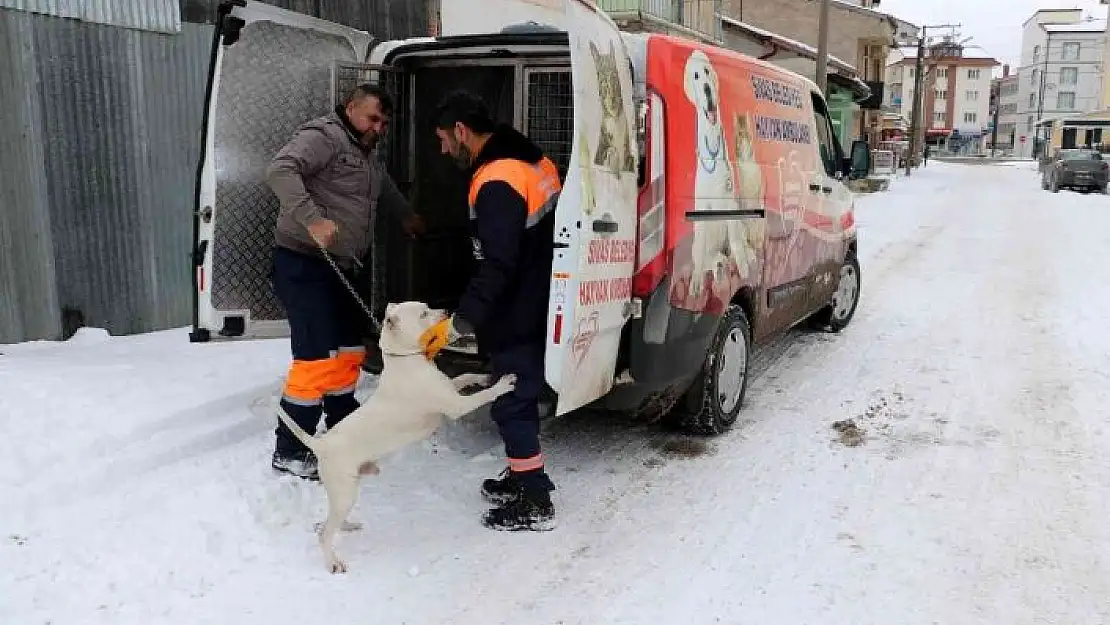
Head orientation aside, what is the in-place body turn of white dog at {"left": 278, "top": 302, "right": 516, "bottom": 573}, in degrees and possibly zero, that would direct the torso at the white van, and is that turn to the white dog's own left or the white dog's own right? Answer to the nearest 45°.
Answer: approximately 45° to the white dog's own left

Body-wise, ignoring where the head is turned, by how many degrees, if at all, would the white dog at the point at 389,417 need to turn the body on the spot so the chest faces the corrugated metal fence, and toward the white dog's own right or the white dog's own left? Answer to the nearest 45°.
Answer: approximately 135° to the white dog's own left

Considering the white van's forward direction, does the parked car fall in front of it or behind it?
in front

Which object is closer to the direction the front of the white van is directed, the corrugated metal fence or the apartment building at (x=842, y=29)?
the apartment building

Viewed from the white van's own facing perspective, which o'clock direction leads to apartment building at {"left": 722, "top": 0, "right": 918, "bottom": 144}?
The apartment building is roughly at 11 o'clock from the white van.

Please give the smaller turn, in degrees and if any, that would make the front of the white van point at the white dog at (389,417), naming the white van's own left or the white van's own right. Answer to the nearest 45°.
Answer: approximately 180°

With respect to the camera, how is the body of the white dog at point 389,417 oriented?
to the viewer's right

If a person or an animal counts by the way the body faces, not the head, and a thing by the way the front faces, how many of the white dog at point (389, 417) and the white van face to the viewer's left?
0

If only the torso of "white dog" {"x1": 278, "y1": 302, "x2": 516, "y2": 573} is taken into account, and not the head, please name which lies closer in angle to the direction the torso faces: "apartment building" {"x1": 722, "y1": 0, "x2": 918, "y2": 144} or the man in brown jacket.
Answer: the apartment building

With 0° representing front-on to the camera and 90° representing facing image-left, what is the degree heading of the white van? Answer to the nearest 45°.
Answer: approximately 225°
